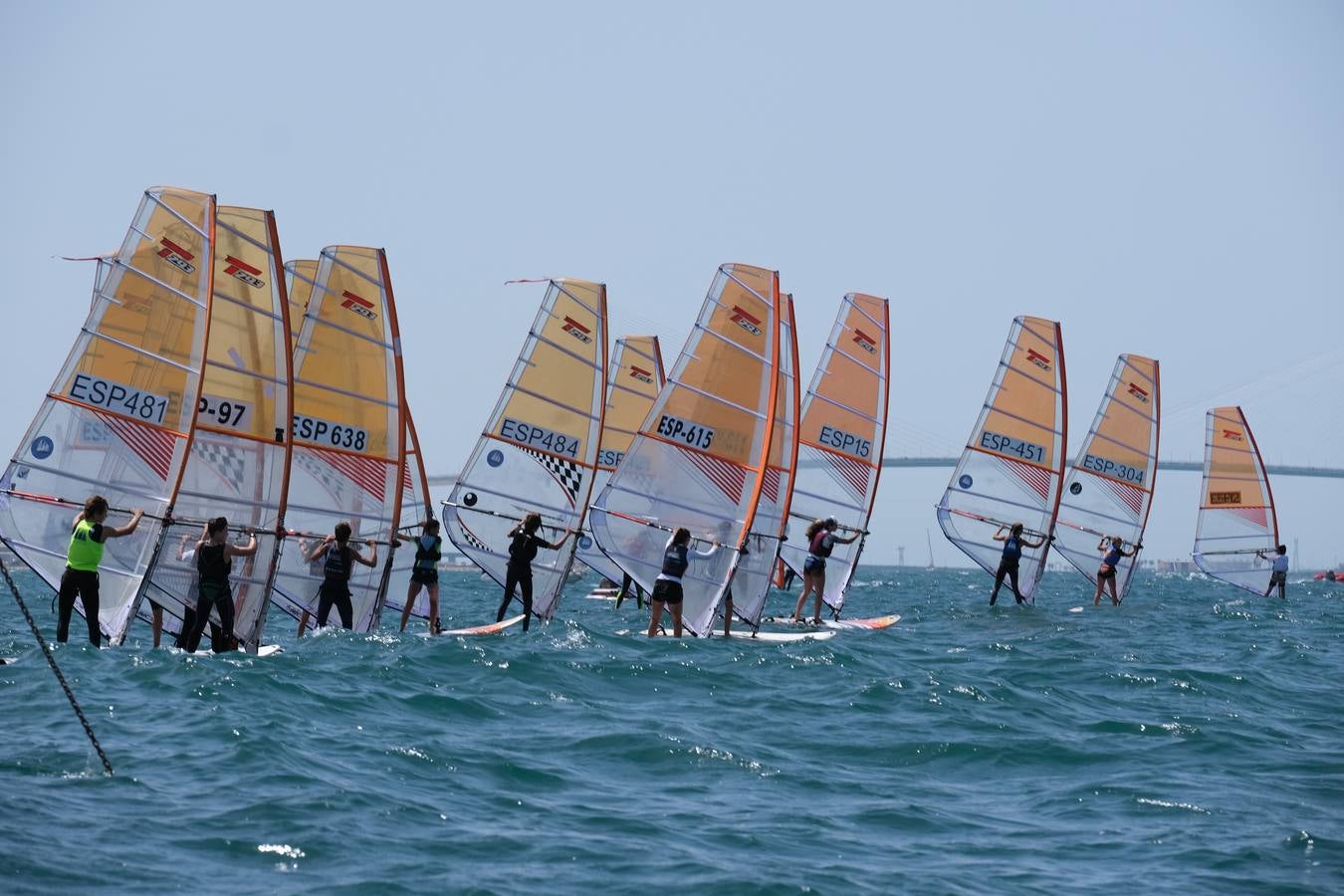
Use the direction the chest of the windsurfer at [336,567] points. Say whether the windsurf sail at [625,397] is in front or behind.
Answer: in front

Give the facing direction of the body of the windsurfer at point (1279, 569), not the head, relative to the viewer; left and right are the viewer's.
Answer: facing away from the viewer and to the left of the viewer

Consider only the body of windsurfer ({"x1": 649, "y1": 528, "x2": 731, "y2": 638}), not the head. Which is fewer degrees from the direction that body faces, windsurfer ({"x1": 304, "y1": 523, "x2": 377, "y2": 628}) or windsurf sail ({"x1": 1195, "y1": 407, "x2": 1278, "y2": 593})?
the windsurf sail

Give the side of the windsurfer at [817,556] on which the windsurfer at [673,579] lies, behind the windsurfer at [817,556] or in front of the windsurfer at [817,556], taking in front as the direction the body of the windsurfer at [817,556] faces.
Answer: behind

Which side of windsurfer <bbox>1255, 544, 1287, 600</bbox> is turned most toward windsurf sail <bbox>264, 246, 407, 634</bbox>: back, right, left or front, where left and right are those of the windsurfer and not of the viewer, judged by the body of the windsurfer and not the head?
left

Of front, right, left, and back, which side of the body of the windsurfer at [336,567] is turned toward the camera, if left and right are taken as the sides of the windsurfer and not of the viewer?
back

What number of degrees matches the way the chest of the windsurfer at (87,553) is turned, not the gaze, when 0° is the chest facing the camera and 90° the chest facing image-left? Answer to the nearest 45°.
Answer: approximately 225°

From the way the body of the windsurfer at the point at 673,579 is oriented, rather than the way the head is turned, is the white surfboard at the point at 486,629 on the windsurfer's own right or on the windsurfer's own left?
on the windsurfer's own left
